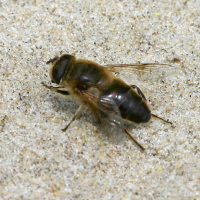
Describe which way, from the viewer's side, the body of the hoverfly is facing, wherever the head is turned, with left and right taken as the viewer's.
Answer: facing away from the viewer and to the left of the viewer
